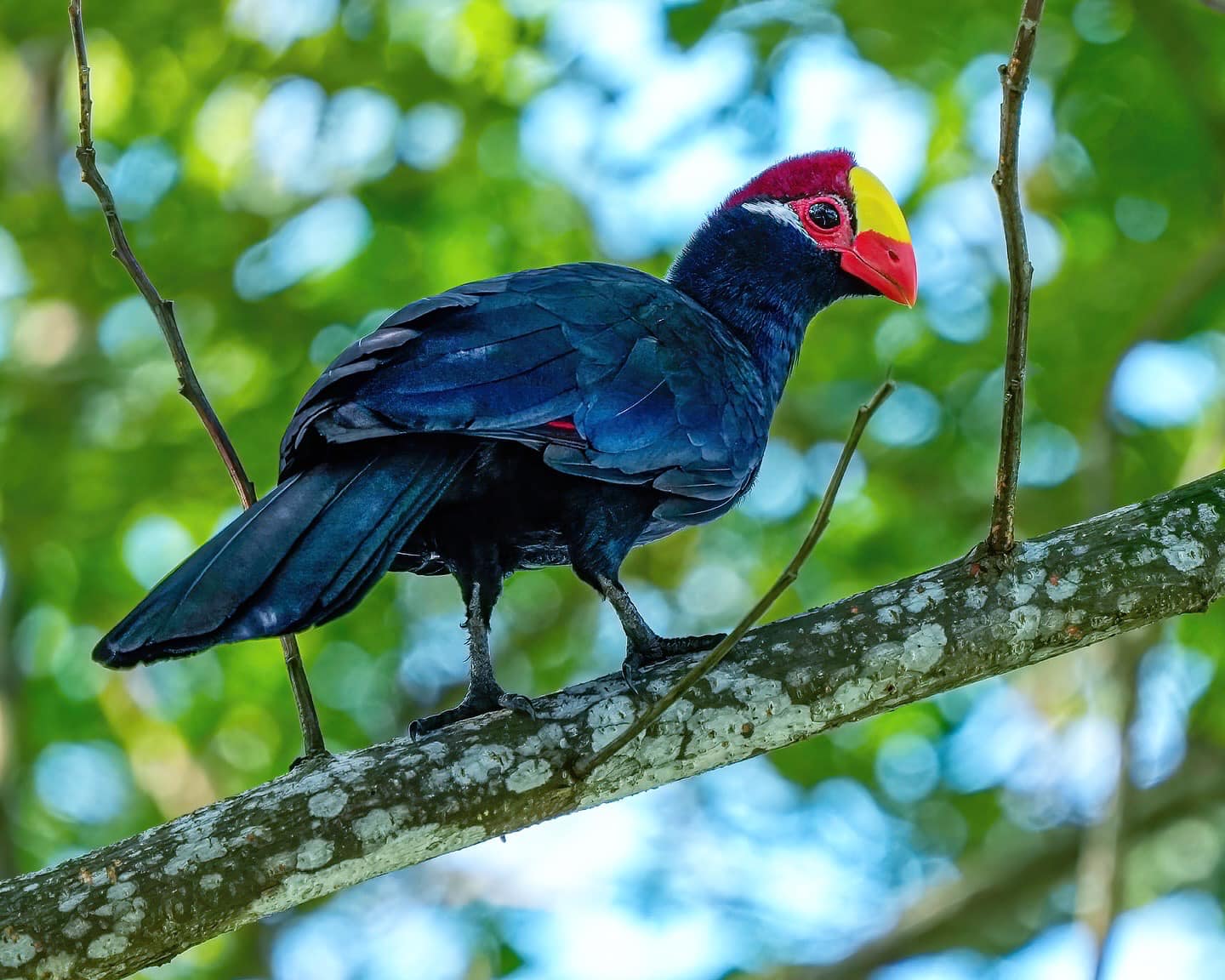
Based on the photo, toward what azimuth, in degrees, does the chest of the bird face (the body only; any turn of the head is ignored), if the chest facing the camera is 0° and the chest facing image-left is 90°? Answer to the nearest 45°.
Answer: approximately 270°

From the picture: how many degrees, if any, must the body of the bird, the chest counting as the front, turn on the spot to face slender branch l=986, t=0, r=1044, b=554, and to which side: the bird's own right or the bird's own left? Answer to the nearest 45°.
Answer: approximately 45° to the bird's own right

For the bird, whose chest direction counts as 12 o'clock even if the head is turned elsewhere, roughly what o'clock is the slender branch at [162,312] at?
The slender branch is roughly at 7 o'clock from the bird.
